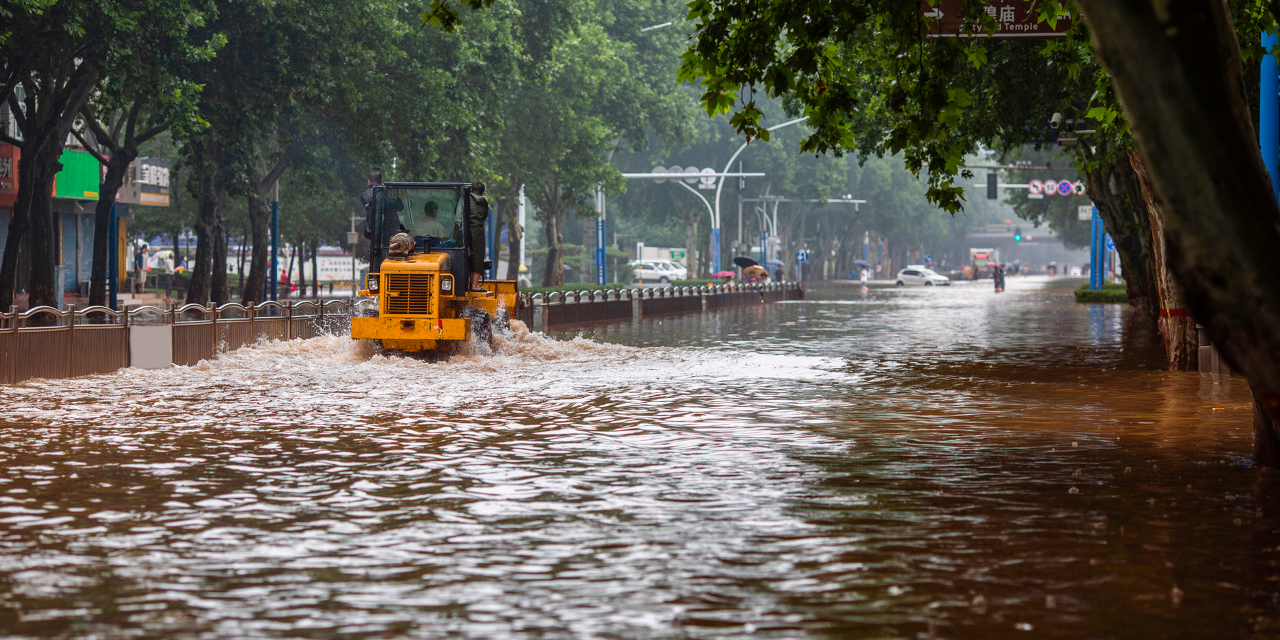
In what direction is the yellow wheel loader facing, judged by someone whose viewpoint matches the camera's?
facing away from the viewer and to the right of the viewer

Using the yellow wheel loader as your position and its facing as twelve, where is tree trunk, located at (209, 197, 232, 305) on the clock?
The tree trunk is roughly at 10 o'clock from the yellow wheel loader.

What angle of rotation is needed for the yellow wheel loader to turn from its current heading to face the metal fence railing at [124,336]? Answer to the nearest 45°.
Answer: approximately 135° to its left

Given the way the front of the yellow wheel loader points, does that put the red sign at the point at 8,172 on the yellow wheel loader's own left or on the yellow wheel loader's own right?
on the yellow wheel loader's own left

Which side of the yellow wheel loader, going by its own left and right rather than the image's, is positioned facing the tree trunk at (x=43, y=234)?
left
